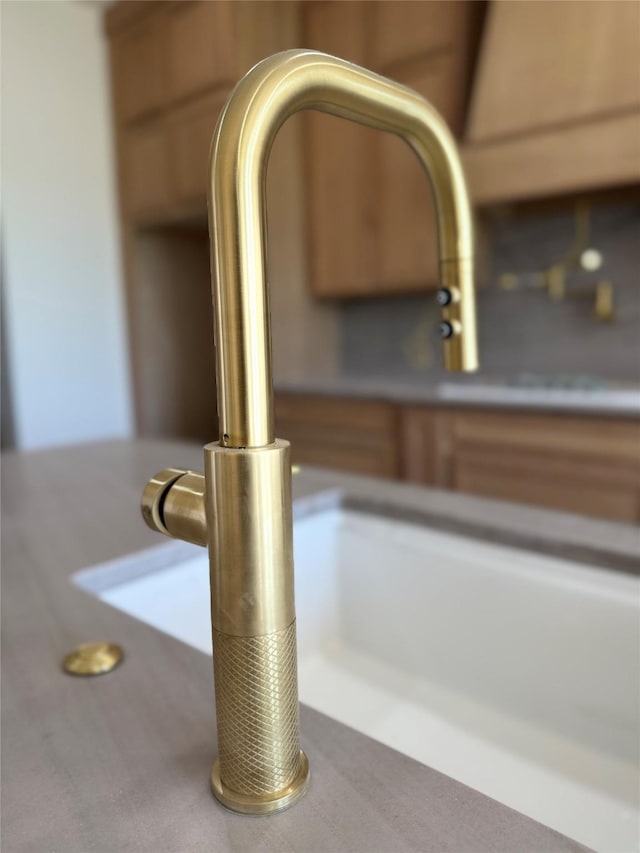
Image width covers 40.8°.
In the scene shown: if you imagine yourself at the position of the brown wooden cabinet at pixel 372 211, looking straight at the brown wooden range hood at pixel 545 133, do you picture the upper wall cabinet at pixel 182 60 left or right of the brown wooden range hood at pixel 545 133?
right

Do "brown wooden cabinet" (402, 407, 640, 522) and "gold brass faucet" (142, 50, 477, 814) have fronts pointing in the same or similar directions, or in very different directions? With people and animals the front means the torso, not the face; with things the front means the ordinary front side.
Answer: very different directions

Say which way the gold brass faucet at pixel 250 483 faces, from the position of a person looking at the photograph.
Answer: facing away from the viewer and to the right of the viewer

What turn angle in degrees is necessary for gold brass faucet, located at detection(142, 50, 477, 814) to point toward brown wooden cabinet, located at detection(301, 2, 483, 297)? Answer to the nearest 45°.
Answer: approximately 45° to its left

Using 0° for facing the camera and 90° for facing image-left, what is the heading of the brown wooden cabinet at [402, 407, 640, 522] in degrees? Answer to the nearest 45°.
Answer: approximately 45°
